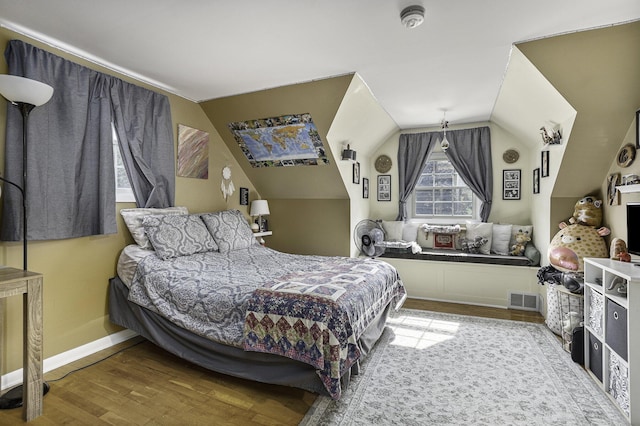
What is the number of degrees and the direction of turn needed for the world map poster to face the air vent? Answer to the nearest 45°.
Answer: approximately 135° to its left

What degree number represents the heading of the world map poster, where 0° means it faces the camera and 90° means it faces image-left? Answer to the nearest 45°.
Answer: approximately 45°

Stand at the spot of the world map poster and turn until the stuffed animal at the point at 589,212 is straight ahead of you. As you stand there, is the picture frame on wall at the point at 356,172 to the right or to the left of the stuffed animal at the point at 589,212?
left

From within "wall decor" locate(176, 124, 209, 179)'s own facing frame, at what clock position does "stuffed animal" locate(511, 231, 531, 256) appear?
The stuffed animal is roughly at 11 o'clock from the wall decor.

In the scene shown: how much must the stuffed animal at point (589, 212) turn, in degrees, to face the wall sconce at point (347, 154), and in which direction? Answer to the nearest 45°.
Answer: approximately 45° to its right

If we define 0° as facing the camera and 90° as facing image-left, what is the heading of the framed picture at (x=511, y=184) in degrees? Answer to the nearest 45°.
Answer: approximately 0°

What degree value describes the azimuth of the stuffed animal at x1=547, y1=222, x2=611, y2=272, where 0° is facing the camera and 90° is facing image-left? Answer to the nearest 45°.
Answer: approximately 45°

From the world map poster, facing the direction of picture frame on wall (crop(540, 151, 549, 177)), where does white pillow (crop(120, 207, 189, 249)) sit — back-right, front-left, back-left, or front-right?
back-right

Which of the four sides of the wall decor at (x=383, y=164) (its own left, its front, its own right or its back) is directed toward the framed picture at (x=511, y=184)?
left

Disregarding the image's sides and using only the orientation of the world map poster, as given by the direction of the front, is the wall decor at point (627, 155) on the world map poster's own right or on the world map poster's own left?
on the world map poster's own left

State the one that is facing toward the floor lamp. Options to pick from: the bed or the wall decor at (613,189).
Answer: the wall decor

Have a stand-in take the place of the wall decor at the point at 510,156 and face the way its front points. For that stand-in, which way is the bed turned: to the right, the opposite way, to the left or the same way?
to the left

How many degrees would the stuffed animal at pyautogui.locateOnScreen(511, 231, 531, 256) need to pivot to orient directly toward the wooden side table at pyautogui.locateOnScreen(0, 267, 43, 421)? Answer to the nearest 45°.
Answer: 0° — it already faces it
